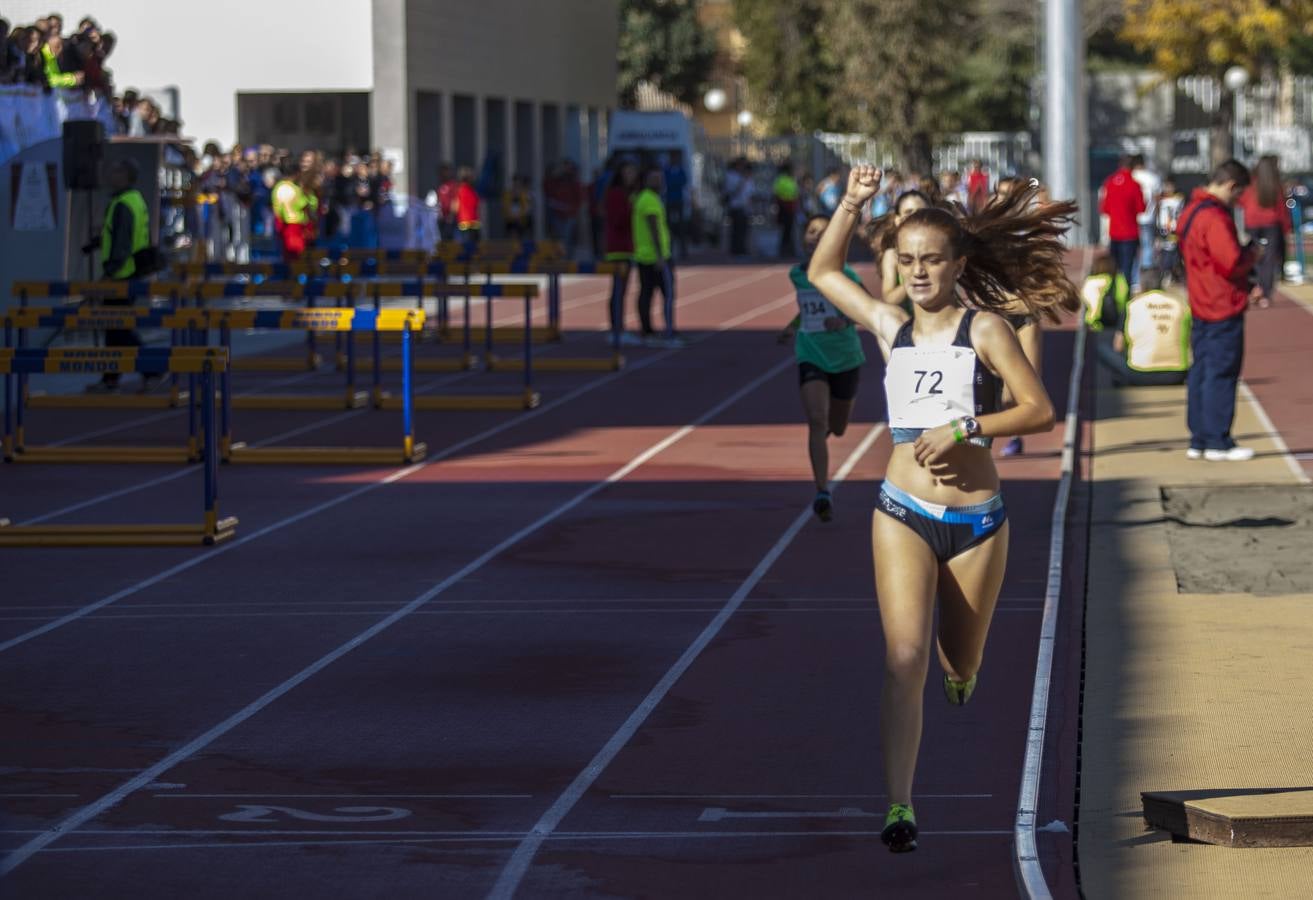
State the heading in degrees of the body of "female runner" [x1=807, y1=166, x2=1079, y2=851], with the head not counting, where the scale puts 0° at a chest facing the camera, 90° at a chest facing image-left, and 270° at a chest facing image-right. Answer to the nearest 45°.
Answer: approximately 0°

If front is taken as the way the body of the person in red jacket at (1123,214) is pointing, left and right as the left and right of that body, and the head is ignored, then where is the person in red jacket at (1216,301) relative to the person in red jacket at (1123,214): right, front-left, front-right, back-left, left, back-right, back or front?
back

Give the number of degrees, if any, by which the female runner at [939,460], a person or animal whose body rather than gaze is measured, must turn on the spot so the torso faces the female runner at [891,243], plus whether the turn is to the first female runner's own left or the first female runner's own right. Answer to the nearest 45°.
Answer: approximately 180°

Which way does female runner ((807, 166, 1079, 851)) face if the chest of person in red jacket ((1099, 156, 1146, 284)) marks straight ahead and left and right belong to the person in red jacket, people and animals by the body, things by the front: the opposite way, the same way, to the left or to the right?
the opposite way

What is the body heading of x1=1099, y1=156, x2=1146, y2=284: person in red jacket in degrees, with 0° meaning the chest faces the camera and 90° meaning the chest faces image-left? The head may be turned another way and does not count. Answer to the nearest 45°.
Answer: approximately 180°

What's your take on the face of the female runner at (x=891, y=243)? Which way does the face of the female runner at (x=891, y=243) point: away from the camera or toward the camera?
toward the camera

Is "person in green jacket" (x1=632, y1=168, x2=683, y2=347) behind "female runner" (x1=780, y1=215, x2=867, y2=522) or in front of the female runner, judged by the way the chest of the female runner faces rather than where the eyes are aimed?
behind

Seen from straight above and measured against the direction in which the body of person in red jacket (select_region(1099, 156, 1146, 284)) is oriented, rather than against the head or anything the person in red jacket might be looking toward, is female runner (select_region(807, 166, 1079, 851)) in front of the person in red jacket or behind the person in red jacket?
behind

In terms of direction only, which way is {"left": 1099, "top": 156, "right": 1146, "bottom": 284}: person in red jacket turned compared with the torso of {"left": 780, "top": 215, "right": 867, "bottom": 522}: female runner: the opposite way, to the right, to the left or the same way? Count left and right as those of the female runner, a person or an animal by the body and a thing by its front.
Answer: the opposite way

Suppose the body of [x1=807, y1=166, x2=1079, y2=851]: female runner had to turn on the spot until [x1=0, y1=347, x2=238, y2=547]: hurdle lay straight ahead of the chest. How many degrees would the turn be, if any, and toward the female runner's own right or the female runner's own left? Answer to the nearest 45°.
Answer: approximately 135° to the female runner's own right

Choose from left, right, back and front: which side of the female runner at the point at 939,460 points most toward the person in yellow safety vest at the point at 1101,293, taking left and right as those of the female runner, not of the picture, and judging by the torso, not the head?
back

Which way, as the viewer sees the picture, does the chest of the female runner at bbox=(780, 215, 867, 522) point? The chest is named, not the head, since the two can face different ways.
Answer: toward the camera
